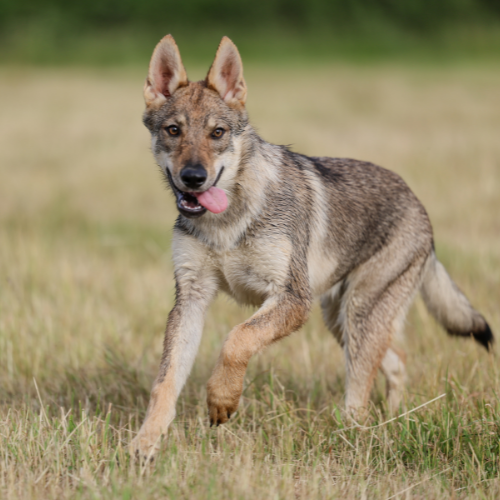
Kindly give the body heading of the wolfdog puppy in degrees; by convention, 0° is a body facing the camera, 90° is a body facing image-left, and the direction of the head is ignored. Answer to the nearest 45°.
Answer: approximately 45°
